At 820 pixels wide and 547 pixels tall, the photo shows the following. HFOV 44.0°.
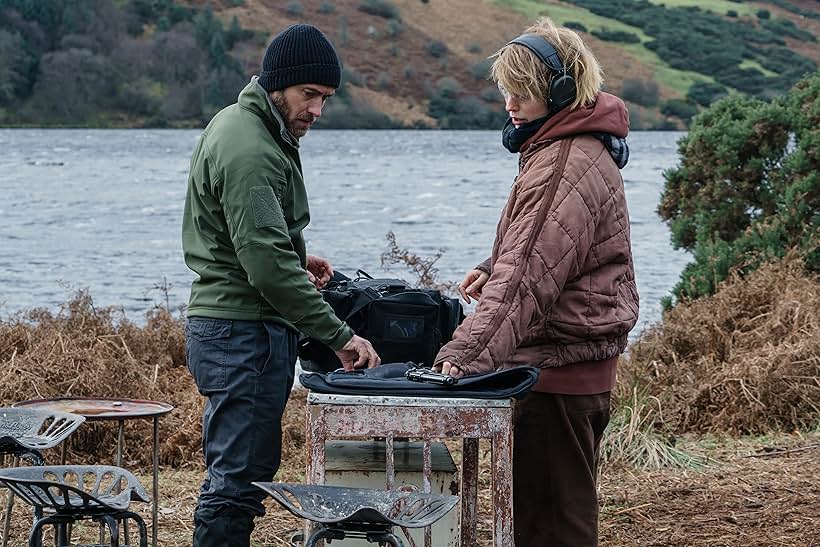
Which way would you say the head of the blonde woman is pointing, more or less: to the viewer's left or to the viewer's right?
to the viewer's left

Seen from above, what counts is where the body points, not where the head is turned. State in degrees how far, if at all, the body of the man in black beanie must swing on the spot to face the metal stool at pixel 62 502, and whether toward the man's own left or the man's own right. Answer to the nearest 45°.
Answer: approximately 135° to the man's own right

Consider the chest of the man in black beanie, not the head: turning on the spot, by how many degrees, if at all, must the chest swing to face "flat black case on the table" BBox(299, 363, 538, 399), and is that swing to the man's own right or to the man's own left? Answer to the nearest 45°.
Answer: approximately 45° to the man's own right

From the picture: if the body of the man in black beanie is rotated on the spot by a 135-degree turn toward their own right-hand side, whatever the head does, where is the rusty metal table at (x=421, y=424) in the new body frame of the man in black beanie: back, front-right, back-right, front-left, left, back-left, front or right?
left

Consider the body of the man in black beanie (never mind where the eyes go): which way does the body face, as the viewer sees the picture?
to the viewer's right

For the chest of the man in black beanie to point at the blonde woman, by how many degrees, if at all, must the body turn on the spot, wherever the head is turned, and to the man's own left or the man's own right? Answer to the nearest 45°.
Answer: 0° — they already face them

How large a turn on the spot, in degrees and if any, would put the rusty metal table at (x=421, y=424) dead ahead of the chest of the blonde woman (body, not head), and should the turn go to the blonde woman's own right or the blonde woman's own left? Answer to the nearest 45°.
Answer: approximately 45° to the blonde woman's own left

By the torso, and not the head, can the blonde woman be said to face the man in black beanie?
yes

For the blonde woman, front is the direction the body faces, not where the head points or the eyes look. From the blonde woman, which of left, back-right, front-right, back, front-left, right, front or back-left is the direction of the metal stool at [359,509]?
front-left

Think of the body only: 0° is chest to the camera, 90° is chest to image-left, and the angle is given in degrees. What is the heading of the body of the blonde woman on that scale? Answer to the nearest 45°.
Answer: approximately 90°

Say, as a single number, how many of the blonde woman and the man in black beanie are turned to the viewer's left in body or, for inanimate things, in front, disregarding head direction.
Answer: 1

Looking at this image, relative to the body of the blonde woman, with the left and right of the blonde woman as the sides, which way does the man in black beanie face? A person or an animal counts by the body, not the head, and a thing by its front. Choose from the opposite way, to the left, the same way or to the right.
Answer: the opposite way
